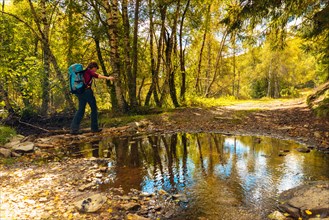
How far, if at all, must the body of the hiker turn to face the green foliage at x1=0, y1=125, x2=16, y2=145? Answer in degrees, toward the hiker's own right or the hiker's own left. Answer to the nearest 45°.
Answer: approximately 180°

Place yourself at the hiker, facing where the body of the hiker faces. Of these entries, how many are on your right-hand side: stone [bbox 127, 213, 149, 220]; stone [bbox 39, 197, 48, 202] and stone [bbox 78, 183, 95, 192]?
3

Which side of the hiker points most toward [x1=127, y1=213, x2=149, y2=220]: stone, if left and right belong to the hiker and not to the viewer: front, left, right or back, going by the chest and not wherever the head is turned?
right

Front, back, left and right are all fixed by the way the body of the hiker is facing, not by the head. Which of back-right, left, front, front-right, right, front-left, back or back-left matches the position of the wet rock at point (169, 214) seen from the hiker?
right

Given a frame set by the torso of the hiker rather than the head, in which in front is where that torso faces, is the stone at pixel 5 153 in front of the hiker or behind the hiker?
behind

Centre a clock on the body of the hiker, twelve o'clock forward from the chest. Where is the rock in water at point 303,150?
The rock in water is roughly at 1 o'clock from the hiker.

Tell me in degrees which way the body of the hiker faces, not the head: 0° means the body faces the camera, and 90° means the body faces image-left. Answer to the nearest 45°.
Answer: approximately 270°

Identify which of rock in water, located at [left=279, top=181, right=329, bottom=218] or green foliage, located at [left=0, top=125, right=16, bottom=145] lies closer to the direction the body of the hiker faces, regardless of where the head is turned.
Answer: the rock in water

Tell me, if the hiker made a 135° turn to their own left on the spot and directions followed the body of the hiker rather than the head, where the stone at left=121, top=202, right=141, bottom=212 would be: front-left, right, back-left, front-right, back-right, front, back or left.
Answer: back-left

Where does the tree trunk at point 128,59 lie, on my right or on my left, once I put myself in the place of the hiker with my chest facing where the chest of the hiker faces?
on my left

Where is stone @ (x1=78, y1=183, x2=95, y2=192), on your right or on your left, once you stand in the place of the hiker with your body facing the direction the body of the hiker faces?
on your right

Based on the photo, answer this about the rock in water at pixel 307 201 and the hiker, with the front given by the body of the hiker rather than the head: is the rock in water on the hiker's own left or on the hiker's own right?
on the hiker's own right

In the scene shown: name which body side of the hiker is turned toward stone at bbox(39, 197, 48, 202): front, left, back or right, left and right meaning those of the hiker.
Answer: right
